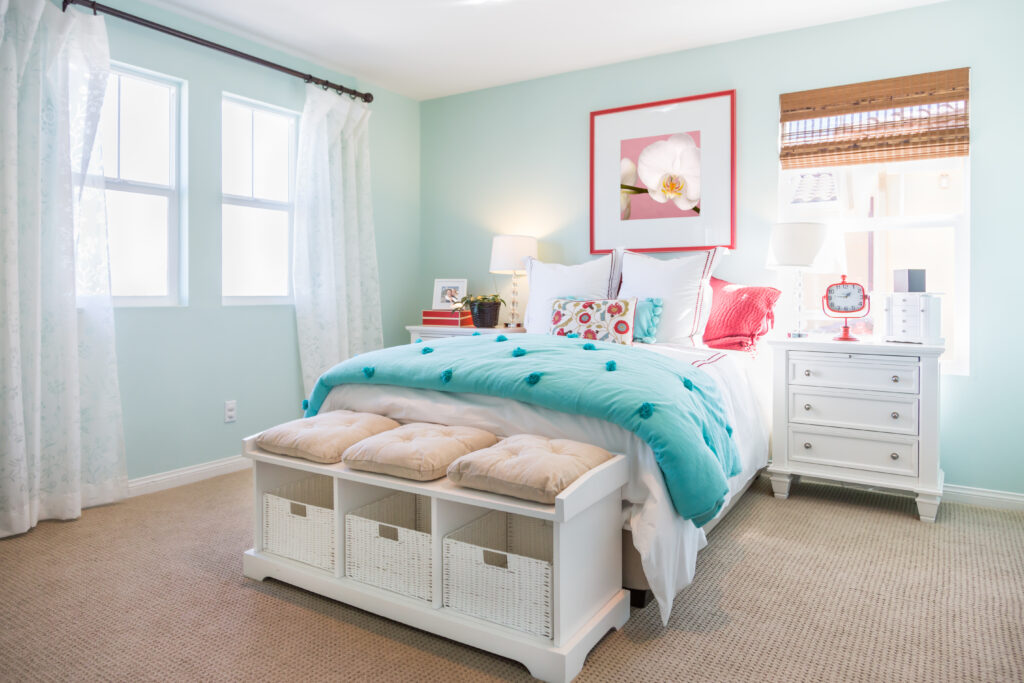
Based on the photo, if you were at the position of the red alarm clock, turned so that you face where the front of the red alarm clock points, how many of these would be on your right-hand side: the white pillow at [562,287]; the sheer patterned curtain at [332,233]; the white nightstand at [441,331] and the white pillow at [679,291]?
4

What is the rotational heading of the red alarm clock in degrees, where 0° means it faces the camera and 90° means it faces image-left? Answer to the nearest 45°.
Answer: approximately 0°

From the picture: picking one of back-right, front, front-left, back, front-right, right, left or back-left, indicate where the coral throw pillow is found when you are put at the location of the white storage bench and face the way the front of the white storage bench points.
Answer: back

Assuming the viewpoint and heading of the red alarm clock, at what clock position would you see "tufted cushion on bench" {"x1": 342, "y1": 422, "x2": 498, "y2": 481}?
The tufted cushion on bench is roughly at 1 o'clock from the red alarm clock.

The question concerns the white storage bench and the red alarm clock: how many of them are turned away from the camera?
0

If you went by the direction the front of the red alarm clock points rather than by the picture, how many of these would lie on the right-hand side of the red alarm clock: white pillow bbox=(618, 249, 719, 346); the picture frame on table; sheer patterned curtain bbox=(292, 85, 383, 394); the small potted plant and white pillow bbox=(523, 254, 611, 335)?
5

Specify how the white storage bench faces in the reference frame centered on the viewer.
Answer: facing the viewer and to the left of the viewer

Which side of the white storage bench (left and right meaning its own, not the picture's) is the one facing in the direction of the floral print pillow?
back

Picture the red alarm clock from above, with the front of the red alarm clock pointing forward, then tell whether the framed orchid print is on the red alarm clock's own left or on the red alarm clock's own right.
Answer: on the red alarm clock's own right

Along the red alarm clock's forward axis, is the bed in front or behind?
in front

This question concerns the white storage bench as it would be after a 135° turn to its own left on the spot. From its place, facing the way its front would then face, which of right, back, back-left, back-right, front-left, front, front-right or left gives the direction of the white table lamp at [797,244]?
front-left

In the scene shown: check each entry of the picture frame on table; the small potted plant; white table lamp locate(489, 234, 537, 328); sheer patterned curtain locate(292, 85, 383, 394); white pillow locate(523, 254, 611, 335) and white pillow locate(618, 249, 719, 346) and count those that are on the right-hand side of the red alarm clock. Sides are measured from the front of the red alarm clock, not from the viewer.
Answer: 6
